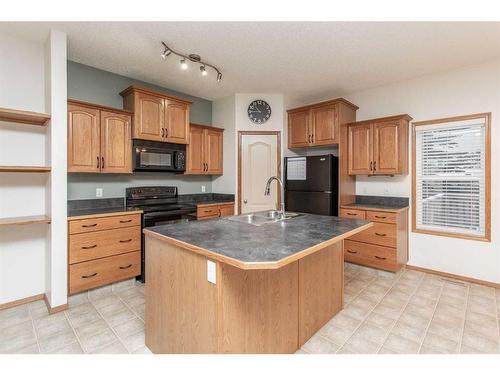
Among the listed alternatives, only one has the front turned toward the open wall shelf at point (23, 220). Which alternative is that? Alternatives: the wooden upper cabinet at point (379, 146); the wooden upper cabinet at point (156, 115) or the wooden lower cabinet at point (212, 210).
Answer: the wooden upper cabinet at point (379, 146)

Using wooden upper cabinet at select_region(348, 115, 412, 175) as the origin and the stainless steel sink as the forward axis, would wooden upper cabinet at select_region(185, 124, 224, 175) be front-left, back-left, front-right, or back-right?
front-right

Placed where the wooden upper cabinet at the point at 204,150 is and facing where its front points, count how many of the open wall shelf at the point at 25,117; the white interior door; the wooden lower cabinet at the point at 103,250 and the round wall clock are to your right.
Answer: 2

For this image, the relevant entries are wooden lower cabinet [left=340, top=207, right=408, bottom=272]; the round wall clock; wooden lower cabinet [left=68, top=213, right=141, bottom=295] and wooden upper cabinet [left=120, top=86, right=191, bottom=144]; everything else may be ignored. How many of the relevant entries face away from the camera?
0

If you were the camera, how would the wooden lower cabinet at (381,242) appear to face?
facing the viewer and to the left of the viewer

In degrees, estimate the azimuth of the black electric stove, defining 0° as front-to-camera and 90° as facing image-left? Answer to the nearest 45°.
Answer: approximately 315°

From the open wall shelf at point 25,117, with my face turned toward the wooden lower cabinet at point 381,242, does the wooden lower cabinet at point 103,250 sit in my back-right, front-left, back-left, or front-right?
front-left

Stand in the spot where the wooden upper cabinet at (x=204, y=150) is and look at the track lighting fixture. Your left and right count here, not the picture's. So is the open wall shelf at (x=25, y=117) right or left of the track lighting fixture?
right

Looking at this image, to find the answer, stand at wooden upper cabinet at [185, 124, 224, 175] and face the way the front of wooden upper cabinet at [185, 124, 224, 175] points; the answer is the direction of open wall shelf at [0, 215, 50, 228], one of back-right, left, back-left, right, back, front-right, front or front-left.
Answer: right

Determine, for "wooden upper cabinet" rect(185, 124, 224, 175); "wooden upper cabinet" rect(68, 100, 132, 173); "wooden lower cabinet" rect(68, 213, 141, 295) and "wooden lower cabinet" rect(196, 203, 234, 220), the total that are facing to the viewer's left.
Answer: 0

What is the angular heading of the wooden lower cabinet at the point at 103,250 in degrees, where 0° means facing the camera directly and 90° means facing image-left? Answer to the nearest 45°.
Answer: approximately 315°

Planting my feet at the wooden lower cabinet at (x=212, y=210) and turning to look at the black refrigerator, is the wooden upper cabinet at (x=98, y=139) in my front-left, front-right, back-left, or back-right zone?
back-right

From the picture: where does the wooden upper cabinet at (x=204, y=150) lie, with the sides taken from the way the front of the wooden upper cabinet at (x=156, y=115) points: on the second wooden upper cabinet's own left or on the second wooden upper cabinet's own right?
on the second wooden upper cabinet's own left
